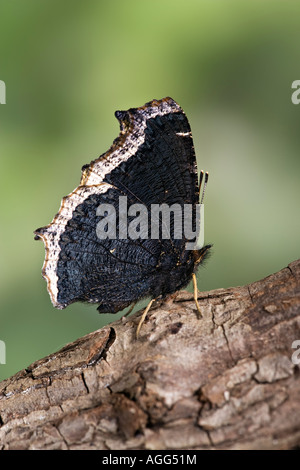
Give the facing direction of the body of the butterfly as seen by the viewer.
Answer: to the viewer's right
